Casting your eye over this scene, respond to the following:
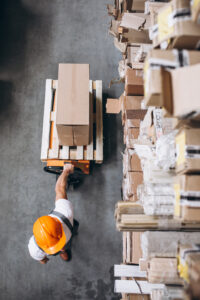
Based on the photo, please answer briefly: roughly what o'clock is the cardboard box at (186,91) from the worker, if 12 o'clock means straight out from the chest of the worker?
The cardboard box is roughly at 9 o'clock from the worker.

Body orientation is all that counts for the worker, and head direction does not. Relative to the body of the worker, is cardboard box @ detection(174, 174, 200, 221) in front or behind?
in front

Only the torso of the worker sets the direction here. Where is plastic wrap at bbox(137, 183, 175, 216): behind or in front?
in front
